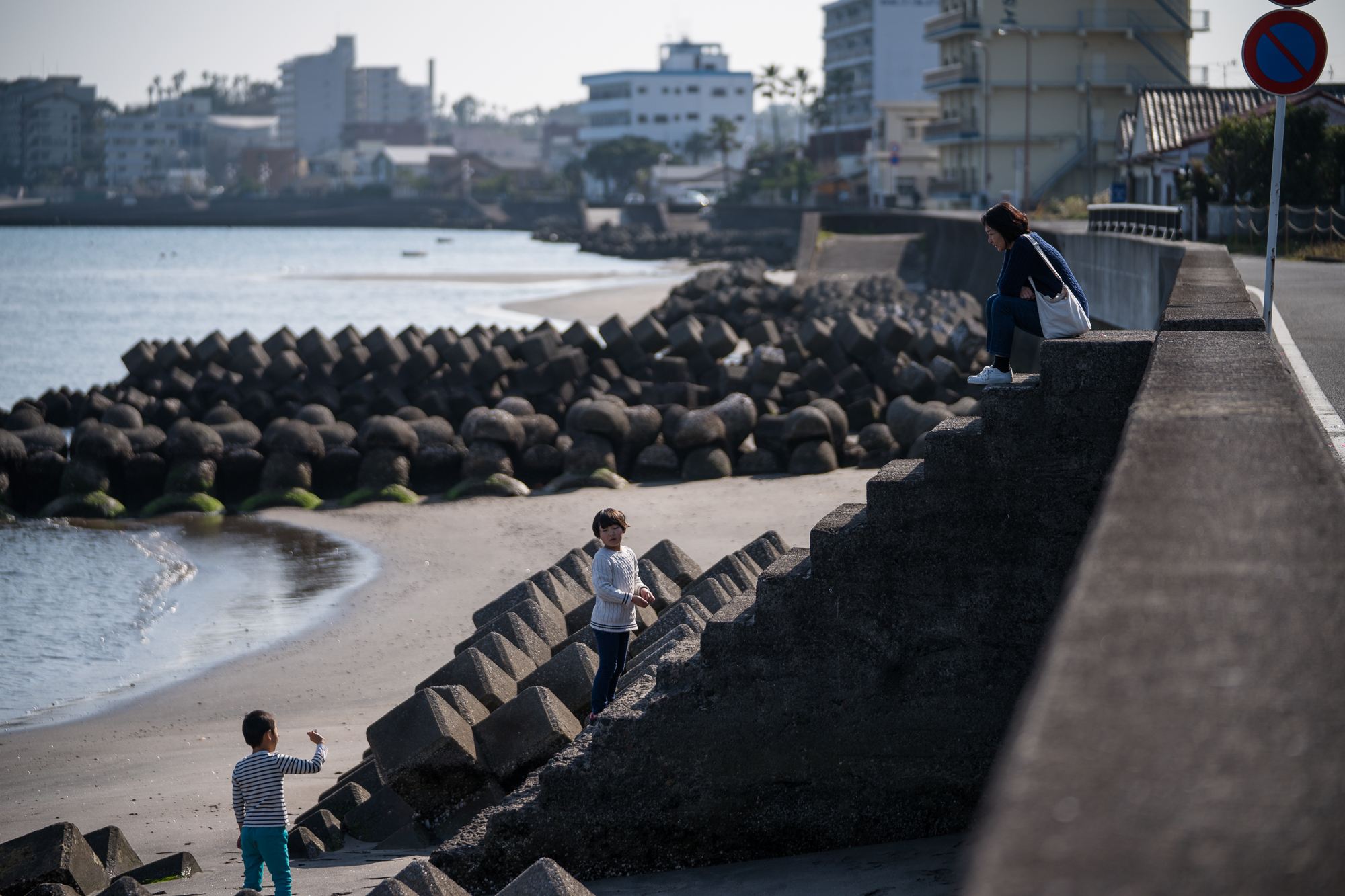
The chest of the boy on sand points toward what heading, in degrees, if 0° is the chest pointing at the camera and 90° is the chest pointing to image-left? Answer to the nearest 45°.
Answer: approximately 225°

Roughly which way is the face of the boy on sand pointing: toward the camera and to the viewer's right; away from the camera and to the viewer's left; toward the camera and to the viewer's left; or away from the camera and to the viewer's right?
away from the camera and to the viewer's right

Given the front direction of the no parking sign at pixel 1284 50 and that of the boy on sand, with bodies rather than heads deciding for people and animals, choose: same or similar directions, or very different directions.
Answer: very different directions

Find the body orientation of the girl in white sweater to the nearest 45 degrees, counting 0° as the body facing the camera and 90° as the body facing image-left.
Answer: approximately 315°

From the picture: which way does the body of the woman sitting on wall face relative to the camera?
to the viewer's left

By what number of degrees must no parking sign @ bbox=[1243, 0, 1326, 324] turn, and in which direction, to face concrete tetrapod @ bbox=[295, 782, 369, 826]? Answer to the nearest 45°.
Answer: approximately 45° to its right
